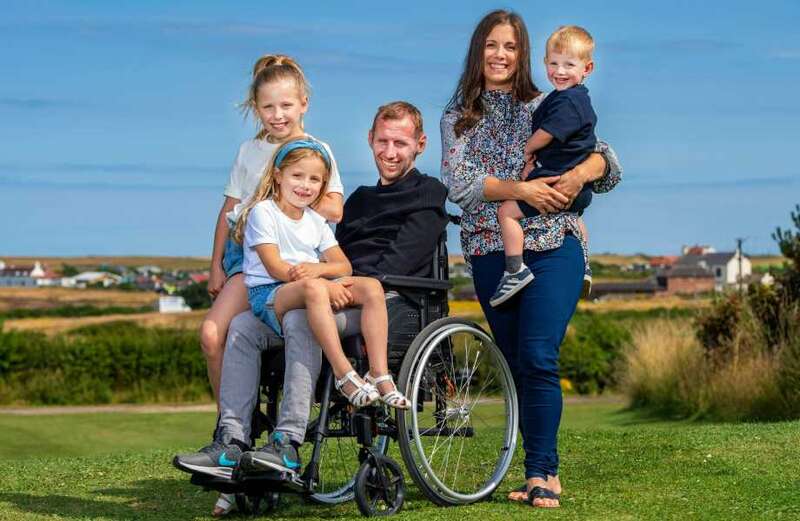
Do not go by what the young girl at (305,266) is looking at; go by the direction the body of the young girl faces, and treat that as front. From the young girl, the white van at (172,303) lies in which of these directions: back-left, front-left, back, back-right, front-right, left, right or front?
back-left

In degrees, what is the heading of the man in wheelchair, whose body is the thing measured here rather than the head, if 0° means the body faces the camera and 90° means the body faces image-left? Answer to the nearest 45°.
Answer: approximately 45°

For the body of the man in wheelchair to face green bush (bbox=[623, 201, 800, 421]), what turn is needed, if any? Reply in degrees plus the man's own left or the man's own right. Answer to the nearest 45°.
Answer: approximately 180°

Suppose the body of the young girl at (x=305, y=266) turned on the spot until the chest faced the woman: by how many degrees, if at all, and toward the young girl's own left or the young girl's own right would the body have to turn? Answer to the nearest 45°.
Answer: approximately 45° to the young girl's own left

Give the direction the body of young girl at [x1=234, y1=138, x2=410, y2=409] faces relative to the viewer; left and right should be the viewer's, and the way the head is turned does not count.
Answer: facing the viewer and to the right of the viewer

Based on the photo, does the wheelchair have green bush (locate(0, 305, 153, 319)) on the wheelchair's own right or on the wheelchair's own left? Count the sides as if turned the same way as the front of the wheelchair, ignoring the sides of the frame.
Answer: on the wheelchair's own right

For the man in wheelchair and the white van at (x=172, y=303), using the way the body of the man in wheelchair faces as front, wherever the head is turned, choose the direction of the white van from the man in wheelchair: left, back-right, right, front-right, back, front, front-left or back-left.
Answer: back-right
